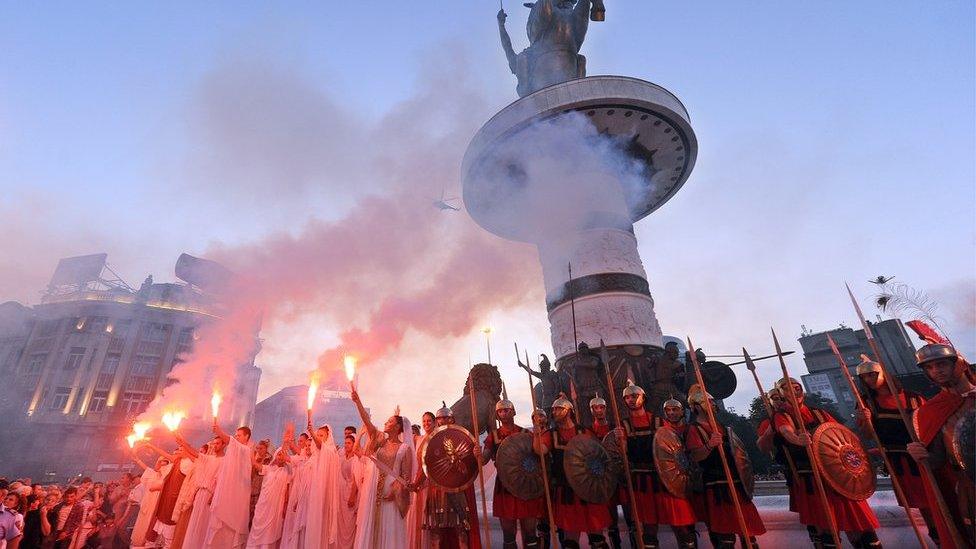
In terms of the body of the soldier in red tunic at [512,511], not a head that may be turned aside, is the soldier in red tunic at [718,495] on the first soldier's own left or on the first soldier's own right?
on the first soldier's own left

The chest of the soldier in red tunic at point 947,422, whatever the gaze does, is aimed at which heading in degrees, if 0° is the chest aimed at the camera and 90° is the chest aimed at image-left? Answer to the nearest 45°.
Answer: approximately 45°

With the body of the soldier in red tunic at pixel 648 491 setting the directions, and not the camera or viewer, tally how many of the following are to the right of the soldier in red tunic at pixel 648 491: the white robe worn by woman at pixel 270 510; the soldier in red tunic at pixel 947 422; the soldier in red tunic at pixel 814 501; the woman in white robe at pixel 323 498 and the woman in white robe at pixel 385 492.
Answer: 3

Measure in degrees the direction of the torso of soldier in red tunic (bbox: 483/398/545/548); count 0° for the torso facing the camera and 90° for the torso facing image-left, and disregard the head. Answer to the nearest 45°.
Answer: approximately 0°

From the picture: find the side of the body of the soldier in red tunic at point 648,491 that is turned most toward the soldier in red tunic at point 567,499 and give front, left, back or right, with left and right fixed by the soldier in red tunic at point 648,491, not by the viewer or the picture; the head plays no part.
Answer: right

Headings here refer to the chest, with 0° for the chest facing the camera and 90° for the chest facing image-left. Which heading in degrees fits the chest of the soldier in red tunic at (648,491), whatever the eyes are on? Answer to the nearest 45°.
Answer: approximately 0°

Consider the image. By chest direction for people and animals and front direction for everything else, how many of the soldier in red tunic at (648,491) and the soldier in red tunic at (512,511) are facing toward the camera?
2
